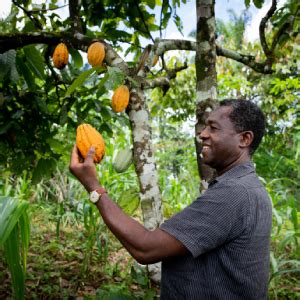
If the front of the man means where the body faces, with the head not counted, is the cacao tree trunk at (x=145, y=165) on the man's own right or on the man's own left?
on the man's own right

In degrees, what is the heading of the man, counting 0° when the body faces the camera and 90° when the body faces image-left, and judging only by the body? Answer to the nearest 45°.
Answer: approximately 90°

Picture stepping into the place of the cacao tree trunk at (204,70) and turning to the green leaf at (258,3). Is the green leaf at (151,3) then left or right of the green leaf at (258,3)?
left

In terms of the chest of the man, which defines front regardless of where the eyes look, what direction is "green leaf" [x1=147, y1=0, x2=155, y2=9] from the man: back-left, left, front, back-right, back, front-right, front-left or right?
right

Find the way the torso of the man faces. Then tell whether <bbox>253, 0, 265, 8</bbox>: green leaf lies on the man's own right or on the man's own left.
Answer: on the man's own right

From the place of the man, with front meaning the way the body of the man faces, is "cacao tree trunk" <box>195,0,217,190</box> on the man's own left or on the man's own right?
on the man's own right
